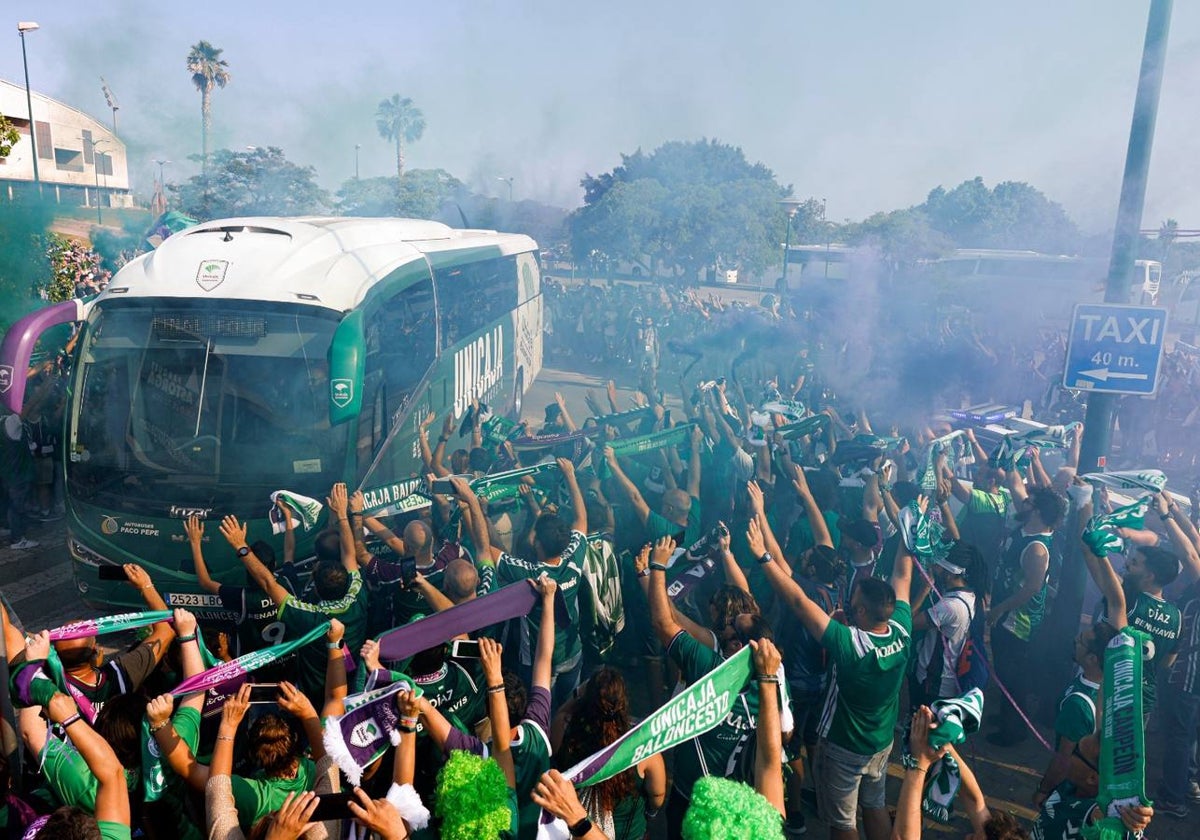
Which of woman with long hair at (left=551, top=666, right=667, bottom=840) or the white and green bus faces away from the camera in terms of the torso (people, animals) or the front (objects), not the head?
the woman with long hair

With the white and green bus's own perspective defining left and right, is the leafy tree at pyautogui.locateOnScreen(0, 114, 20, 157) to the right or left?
on its right

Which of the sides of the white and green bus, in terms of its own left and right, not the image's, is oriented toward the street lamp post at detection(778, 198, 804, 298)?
back

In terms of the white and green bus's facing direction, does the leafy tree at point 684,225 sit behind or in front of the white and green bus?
behind

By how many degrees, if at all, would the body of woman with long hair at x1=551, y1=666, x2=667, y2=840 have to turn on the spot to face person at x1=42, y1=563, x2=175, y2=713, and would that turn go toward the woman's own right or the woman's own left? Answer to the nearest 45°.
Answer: approximately 90° to the woman's own left

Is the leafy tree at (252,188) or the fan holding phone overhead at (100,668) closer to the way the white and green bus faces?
the fan holding phone overhead

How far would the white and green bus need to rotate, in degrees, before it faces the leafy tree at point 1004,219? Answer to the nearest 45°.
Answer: approximately 180°

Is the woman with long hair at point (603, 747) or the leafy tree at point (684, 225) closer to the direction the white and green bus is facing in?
the woman with long hair

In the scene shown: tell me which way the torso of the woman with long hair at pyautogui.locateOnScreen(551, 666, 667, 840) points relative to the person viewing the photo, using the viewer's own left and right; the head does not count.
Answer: facing away from the viewer

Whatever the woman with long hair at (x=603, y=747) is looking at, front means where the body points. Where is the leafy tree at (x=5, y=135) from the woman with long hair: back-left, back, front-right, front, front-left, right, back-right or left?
front-left

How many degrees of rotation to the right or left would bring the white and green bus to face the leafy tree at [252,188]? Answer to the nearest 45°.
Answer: approximately 135° to its right

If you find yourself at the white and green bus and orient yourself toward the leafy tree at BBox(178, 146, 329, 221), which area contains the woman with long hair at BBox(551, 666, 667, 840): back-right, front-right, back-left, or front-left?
back-right

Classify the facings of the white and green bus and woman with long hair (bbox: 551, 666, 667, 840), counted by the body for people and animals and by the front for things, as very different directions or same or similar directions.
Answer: very different directions

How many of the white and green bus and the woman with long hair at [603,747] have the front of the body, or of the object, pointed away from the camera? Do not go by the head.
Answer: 1

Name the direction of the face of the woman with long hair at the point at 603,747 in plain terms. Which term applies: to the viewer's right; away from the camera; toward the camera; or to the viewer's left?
away from the camera

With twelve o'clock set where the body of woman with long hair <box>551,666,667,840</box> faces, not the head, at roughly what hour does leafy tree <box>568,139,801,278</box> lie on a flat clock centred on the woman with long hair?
The leafy tree is roughly at 12 o'clock from the woman with long hair.
